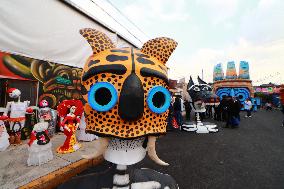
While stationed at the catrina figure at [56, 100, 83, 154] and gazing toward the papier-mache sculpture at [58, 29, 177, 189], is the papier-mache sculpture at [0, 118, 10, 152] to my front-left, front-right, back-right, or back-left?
back-right

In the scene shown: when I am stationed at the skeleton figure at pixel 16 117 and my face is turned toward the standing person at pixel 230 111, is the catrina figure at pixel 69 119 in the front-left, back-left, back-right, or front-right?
front-right

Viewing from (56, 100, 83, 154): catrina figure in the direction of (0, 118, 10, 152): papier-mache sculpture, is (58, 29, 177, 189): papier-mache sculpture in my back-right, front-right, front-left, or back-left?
back-left

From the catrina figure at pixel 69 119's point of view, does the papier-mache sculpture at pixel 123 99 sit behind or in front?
in front

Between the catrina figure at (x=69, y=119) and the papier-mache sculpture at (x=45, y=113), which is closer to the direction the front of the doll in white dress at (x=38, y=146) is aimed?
the catrina figure

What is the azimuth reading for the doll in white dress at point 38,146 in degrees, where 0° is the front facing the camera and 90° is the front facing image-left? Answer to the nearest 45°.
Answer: approximately 315°

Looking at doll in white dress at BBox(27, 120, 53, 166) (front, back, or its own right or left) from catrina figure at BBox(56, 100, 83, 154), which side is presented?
left

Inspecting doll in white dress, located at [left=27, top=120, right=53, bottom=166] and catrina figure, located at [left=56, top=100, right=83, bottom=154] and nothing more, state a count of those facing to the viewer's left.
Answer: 0

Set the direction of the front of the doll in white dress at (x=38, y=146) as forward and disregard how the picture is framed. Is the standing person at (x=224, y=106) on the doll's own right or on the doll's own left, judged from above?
on the doll's own left
